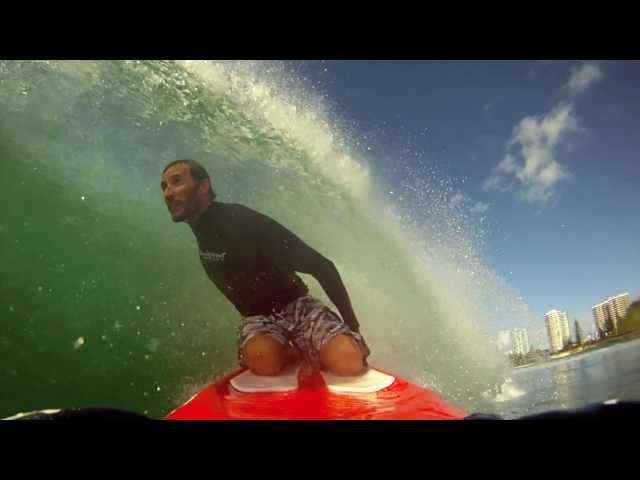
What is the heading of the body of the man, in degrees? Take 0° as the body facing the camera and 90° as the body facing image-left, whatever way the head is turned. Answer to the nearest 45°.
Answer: approximately 45°

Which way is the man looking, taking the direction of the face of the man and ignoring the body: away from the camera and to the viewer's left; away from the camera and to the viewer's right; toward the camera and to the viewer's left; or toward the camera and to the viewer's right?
toward the camera and to the viewer's left

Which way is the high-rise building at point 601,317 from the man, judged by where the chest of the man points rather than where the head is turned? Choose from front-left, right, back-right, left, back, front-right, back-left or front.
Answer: back-left

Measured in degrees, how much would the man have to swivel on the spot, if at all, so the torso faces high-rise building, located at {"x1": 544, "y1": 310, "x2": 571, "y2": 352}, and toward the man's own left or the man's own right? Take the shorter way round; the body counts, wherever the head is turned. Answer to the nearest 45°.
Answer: approximately 135° to the man's own left
